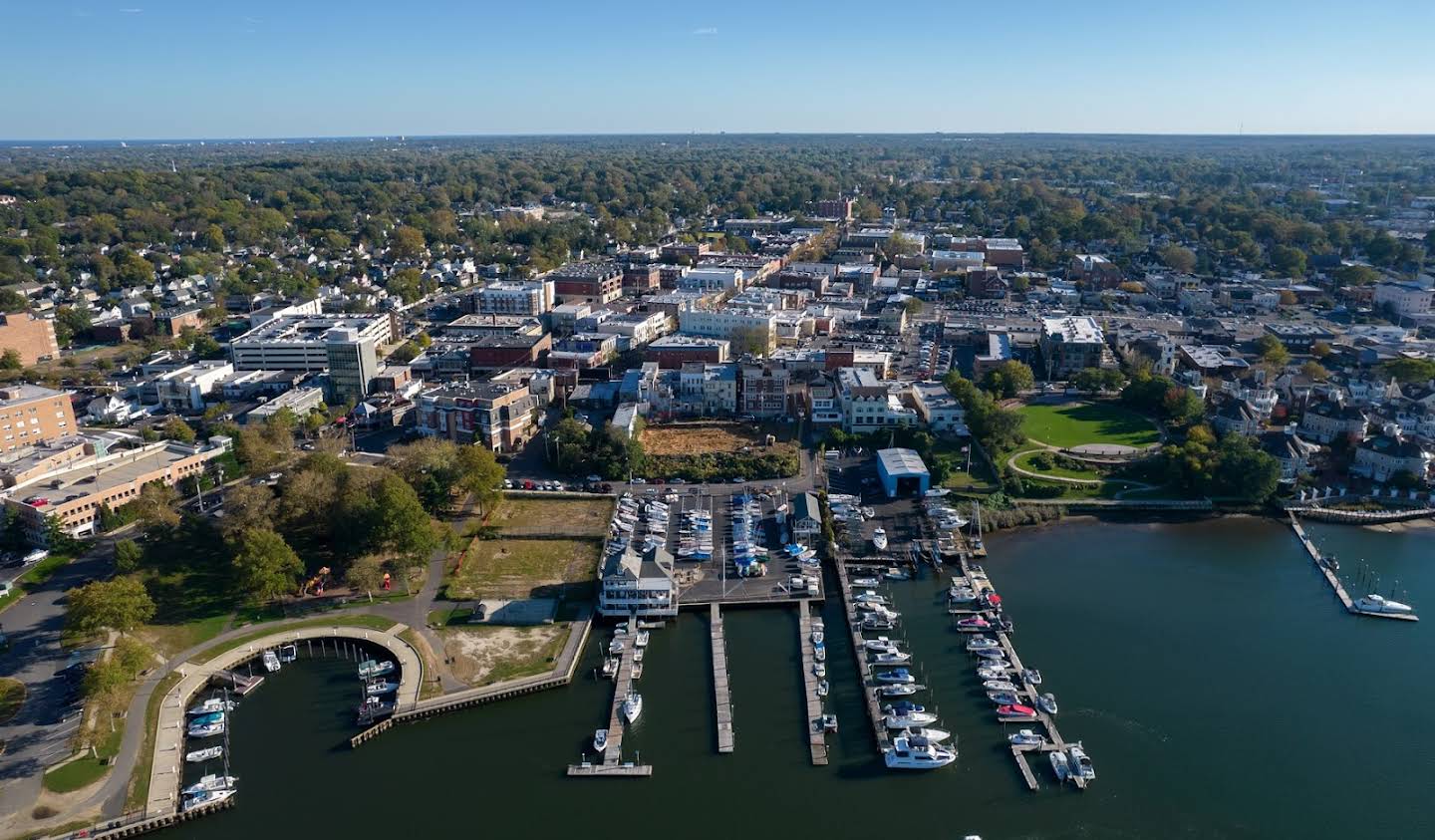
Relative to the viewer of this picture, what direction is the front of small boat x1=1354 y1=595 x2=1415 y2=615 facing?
facing to the right of the viewer

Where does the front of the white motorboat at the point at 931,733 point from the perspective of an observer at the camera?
facing to the right of the viewer

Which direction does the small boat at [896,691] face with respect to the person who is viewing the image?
facing to the right of the viewer

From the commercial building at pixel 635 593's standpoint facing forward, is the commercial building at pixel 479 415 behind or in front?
behind

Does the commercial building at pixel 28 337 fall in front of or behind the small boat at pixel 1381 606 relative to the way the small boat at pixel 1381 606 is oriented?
behind

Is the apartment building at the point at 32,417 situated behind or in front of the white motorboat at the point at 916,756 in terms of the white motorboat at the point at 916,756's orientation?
behind

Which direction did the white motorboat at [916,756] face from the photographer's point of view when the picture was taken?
facing to the right of the viewer

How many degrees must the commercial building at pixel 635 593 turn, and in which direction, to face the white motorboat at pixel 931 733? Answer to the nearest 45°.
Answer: approximately 45° to its left

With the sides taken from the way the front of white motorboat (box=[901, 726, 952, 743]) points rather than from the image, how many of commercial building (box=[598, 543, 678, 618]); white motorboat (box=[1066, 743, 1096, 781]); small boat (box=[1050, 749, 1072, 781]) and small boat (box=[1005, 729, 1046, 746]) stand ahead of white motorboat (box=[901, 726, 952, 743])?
3

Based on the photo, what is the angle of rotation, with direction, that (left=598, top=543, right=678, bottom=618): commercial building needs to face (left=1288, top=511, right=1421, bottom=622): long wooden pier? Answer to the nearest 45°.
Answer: approximately 90° to its left

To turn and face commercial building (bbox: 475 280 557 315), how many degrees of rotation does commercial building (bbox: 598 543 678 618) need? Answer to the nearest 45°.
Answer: approximately 180°

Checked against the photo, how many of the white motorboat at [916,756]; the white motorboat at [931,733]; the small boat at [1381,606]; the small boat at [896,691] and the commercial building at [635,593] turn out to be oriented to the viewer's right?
4

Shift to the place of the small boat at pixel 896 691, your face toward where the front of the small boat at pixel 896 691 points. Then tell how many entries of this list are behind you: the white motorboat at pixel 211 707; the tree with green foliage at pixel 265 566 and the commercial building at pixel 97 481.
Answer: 3

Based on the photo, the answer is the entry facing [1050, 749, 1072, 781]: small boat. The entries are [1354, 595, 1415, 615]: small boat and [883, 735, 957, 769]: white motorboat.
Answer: the white motorboat

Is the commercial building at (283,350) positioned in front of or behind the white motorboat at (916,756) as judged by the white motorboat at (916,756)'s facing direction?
behind

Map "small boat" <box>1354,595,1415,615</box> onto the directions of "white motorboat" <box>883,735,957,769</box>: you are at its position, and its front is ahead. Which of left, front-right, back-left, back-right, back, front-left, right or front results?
front-left

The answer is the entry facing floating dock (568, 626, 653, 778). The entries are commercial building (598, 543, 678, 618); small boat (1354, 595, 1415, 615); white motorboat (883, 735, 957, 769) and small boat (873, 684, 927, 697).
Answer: the commercial building

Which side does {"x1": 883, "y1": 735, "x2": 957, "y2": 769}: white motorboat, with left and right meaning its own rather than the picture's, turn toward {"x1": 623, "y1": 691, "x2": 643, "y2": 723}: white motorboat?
back

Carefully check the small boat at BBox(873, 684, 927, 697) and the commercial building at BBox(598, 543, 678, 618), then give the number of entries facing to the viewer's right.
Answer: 1
